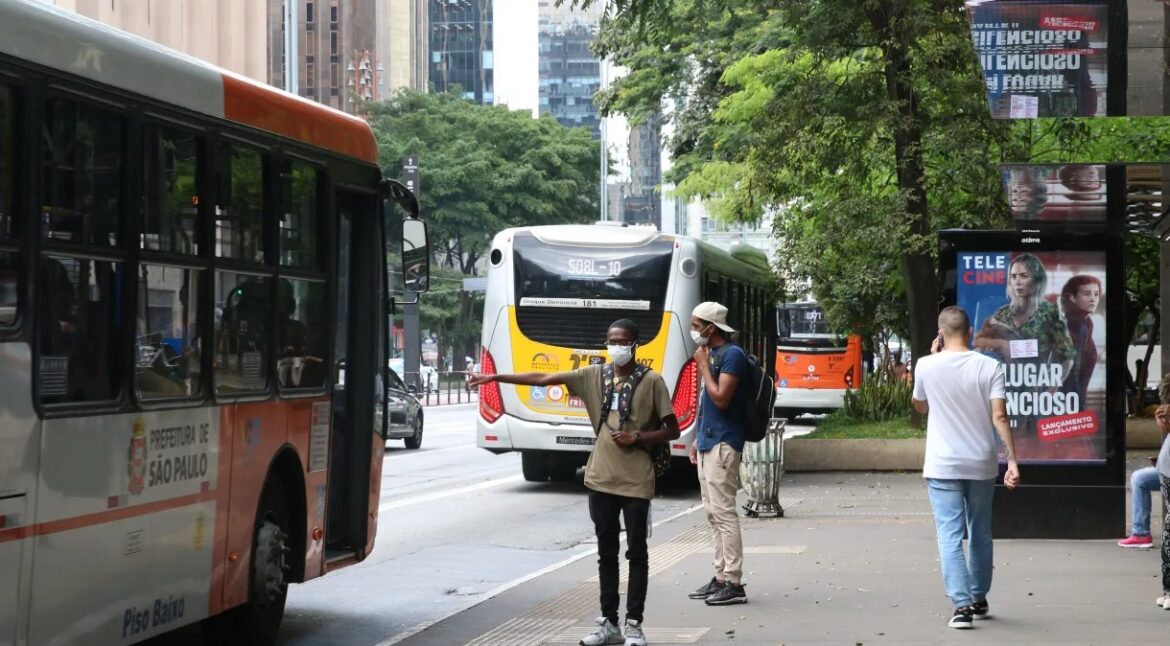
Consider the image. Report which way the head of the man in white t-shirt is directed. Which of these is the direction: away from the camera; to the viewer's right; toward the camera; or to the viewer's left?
away from the camera

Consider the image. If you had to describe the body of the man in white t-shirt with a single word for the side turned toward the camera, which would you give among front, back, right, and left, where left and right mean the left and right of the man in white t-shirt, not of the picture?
back

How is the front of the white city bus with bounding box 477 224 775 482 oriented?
away from the camera
